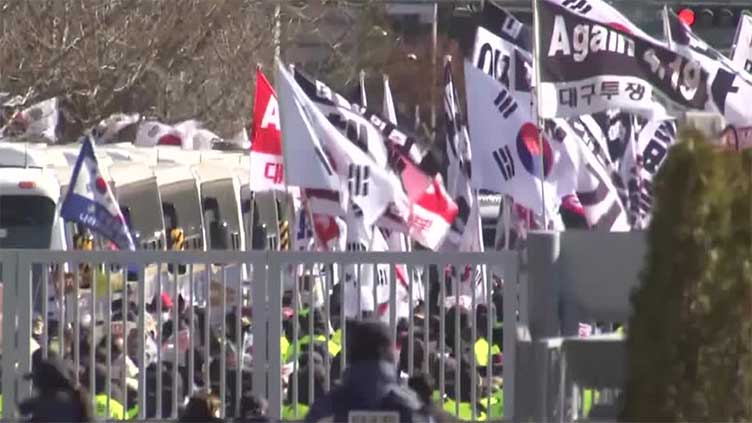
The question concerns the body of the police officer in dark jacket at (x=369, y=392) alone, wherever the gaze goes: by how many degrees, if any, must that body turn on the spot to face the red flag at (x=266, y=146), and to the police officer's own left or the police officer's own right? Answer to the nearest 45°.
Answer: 0° — they already face it

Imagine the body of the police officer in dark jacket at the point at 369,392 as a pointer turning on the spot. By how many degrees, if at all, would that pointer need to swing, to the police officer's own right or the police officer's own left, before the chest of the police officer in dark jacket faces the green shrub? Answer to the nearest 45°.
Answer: approximately 135° to the police officer's own right

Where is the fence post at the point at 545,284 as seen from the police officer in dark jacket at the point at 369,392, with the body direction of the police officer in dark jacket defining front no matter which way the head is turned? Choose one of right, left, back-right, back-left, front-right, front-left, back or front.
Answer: right

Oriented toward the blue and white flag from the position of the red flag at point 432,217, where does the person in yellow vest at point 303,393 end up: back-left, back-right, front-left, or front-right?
front-left

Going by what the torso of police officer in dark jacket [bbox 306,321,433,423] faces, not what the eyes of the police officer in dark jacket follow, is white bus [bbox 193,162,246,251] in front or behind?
in front

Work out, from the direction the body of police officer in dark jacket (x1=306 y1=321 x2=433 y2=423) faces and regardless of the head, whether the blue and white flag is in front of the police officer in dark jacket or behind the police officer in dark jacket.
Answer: in front

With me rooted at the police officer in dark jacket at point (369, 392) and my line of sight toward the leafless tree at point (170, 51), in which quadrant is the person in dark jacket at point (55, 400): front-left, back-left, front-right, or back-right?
front-left

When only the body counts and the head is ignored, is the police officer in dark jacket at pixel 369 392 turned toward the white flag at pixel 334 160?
yes

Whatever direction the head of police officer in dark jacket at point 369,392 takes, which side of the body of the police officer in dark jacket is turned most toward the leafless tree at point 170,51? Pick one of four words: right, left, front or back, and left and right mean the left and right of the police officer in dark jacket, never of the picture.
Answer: front

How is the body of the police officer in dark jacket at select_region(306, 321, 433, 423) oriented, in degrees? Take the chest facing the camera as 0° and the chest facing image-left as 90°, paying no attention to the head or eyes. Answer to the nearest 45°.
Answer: approximately 180°
